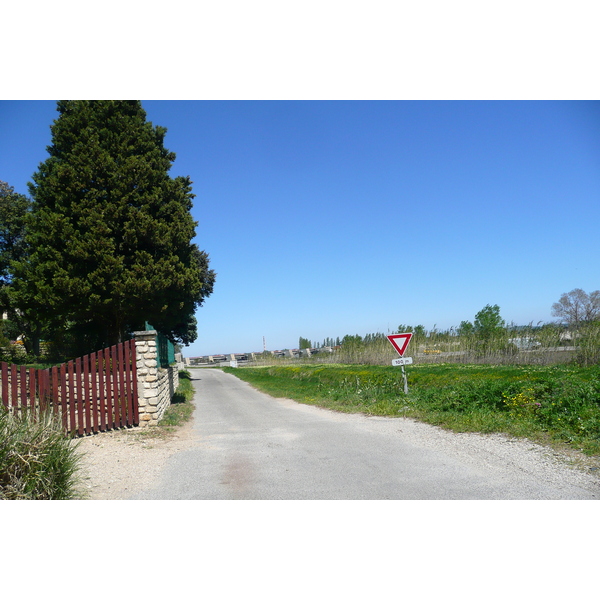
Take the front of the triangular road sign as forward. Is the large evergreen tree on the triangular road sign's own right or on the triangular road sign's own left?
on the triangular road sign's own right

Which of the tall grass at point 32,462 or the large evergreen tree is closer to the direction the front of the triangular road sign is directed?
the tall grass

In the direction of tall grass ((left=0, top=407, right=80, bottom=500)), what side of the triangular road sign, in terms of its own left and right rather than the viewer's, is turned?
front

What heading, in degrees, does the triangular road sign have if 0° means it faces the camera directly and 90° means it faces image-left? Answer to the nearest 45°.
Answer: approximately 0°

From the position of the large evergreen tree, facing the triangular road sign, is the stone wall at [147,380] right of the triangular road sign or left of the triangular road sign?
right

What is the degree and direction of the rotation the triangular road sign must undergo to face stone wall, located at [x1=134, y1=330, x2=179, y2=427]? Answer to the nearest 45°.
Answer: approximately 45° to its right

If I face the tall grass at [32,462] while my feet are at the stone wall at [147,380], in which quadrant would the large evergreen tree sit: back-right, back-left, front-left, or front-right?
back-right

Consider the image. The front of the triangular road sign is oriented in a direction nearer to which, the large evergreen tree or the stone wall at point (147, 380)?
the stone wall
